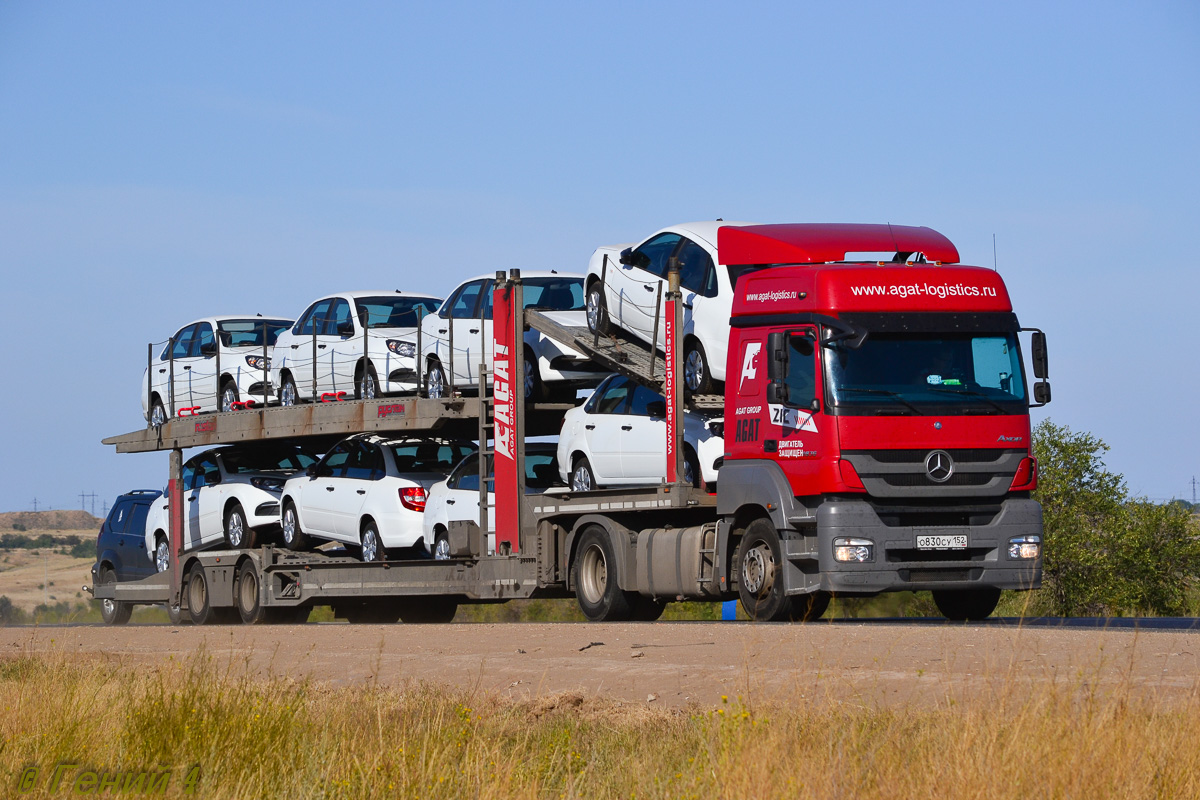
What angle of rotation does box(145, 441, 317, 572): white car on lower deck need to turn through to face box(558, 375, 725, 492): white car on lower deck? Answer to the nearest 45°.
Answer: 0° — it already faces it

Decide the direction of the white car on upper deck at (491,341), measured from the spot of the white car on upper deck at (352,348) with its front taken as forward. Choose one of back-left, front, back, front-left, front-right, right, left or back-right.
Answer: front

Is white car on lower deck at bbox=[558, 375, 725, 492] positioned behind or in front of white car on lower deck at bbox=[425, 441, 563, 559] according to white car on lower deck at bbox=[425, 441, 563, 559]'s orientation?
in front

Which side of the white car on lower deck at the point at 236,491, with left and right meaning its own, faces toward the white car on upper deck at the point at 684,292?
front

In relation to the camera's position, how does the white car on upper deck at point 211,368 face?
facing the viewer and to the right of the viewer

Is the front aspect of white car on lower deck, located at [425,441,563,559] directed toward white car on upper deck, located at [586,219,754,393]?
yes

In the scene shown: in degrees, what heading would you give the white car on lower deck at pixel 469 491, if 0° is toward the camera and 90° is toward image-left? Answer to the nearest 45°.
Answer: approximately 315°

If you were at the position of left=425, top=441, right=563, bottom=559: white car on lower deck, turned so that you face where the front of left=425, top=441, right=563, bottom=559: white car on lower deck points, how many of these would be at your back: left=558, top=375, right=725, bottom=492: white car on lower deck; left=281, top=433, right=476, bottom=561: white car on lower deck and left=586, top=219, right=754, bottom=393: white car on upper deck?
1

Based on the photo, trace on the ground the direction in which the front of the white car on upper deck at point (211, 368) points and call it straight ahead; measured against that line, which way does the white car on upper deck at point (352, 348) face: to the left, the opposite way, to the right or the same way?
the same way

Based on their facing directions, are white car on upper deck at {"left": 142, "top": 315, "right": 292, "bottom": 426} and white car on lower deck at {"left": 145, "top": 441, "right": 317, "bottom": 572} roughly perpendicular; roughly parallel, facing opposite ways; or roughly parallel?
roughly parallel

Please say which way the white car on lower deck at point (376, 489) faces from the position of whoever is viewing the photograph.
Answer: facing away from the viewer and to the left of the viewer

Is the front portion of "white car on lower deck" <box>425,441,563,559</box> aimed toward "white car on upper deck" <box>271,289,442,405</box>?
no
